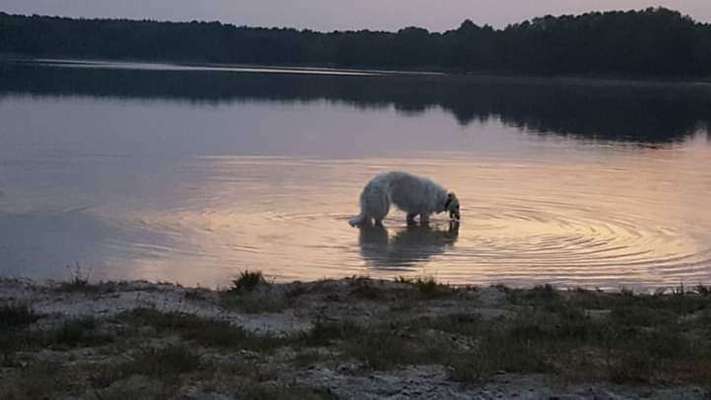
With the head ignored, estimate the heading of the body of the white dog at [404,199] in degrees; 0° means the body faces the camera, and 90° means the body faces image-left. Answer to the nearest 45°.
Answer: approximately 270°

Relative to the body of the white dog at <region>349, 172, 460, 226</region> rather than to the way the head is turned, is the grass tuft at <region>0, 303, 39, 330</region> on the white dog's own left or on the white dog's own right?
on the white dog's own right

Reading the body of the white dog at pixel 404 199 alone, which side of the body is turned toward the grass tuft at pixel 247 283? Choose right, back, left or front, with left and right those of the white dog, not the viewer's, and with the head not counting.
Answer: right

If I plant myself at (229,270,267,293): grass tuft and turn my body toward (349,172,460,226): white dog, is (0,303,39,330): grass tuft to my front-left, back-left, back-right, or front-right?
back-left
